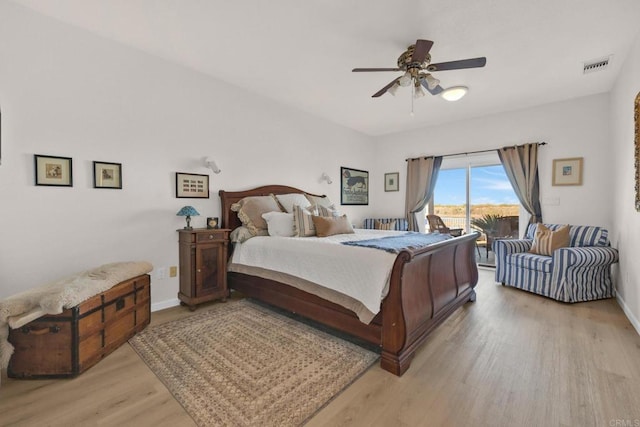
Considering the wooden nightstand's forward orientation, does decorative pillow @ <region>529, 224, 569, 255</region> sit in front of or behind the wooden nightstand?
in front

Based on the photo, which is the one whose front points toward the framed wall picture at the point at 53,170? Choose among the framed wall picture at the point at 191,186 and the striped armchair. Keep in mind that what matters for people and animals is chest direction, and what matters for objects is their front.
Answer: the striped armchair

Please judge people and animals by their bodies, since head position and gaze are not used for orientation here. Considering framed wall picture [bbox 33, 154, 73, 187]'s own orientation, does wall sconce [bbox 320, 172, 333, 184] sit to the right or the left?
on its left

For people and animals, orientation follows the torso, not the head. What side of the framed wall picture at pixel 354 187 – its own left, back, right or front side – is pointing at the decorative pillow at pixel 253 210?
right

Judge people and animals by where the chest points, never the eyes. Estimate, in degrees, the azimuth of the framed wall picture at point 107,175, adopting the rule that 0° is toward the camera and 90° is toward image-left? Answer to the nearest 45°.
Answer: approximately 315°

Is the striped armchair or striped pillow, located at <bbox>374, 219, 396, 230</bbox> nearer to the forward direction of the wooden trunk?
the striped armchair

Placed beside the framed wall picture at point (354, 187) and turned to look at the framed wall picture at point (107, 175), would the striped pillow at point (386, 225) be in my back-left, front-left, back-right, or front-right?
back-left

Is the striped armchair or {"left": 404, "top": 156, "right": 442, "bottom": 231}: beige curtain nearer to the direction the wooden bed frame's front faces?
the striped armchair
